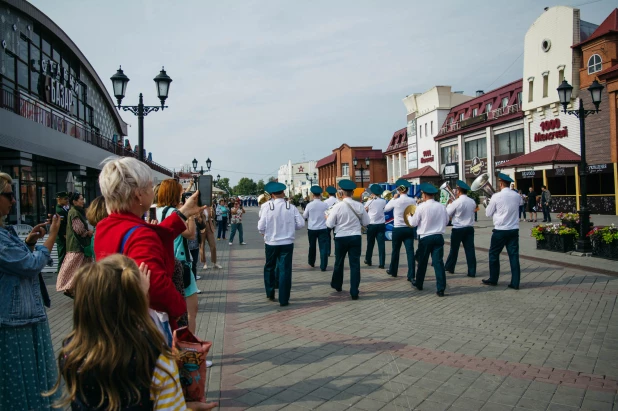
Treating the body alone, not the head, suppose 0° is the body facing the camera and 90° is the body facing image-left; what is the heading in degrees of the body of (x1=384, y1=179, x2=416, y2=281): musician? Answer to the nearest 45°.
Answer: approximately 135°

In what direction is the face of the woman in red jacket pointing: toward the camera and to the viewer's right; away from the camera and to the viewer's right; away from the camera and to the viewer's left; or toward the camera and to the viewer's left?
away from the camera and to the viewer's right

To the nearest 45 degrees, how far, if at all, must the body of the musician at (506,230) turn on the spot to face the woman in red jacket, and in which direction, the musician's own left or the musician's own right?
approximately 135° to the musician's own left

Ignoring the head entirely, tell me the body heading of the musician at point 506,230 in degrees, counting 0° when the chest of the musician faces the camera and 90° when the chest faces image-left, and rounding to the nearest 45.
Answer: approximately 135°

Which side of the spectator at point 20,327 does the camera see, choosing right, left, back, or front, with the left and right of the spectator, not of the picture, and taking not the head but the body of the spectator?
right

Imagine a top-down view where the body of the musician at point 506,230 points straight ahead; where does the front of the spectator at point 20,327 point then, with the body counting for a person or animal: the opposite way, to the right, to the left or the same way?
to the right

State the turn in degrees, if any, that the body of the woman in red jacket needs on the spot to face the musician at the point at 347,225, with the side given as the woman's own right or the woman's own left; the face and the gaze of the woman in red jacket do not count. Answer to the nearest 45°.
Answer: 0° — they already face them

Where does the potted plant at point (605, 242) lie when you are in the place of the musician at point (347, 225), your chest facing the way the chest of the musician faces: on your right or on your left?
on your right

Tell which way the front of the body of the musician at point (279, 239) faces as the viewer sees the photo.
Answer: away from the camera

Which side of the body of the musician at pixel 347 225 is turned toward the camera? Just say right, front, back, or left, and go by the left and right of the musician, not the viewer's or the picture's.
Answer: back

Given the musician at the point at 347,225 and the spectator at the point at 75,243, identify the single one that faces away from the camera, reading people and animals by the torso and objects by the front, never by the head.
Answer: the musician

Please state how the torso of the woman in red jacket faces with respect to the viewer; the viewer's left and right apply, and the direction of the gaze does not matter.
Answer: facing away from the viewer and to the right of the viewer
